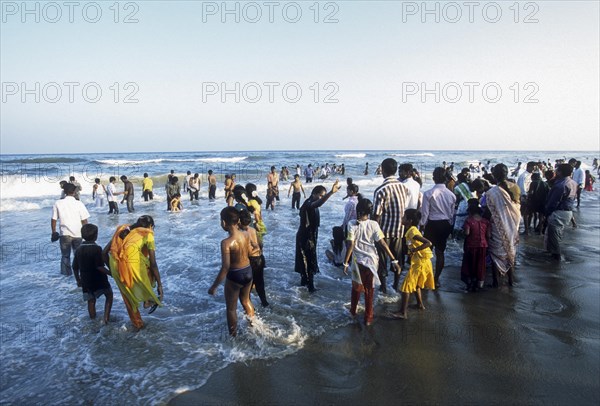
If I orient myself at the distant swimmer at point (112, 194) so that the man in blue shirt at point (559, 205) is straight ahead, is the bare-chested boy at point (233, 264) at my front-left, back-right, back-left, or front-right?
front-right

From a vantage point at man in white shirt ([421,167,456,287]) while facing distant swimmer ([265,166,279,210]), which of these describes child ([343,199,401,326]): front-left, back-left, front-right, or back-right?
back-left

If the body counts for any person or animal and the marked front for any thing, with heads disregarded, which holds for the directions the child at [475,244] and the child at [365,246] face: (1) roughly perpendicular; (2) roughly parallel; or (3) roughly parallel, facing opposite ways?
roughly parallel

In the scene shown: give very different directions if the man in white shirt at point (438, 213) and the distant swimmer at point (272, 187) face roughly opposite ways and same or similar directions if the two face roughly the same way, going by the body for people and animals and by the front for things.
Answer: very different directions

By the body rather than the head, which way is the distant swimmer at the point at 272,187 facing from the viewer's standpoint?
toward the camera

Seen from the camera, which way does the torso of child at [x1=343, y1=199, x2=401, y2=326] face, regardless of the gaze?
away from the camera

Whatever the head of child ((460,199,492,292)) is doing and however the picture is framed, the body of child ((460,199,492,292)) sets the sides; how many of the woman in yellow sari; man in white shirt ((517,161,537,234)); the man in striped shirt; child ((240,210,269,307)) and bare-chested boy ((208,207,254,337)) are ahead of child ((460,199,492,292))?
1

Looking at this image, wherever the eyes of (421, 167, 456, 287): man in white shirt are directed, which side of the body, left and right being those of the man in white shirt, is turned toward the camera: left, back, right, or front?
back

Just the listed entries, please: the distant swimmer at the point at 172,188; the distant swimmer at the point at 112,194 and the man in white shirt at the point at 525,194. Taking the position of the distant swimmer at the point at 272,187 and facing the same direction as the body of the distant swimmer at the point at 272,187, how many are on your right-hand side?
2

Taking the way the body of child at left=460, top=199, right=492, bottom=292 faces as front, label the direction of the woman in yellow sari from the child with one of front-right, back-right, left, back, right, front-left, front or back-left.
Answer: back-left

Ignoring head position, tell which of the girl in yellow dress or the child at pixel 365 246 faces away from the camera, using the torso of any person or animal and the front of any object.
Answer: the child

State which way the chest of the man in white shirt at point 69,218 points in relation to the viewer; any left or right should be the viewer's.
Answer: facing away from the viewer
